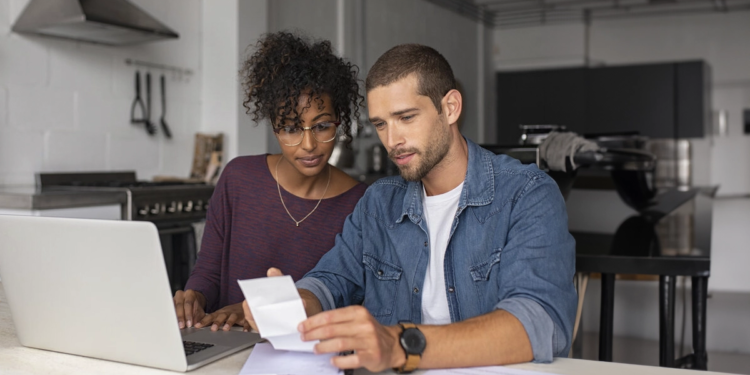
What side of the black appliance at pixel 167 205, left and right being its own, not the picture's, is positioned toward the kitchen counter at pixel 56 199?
right

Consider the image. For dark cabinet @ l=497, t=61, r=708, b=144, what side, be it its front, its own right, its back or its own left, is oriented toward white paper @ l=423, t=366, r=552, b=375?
front

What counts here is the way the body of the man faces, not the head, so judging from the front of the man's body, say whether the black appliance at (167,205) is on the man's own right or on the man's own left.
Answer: on the man's own right

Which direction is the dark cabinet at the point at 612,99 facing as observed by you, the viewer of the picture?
facing the viewer

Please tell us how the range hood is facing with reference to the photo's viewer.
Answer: facing the viewer and to the right of the viewer

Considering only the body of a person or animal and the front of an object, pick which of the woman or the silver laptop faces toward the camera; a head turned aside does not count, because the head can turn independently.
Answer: the woman

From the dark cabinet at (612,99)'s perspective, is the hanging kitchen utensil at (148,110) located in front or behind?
in front

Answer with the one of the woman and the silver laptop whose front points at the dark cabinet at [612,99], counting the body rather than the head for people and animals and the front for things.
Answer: the silver laptop

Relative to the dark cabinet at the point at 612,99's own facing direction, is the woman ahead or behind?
ahead

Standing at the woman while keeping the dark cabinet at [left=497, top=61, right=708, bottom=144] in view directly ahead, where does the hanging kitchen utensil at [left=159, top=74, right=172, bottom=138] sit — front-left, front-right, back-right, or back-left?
front-left

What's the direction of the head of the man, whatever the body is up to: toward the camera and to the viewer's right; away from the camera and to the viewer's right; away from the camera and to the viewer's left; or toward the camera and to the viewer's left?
toward the camera and to the viewer's left

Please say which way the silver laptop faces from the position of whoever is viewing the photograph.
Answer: facing away from the viewer and to the right of the viewer

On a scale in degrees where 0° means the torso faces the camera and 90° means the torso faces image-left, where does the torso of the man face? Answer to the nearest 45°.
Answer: approximately 45°

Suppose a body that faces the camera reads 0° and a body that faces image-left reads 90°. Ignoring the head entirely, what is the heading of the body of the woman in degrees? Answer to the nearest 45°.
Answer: approximately 0°
